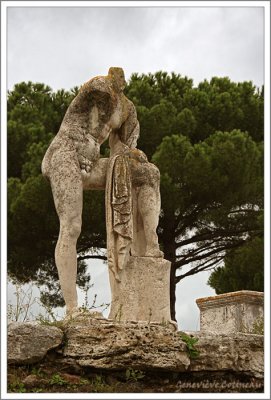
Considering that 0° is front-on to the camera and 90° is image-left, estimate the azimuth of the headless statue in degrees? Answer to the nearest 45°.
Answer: approximately 315°

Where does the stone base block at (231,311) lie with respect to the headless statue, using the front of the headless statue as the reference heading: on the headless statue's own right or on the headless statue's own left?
on the headless statue's own left
